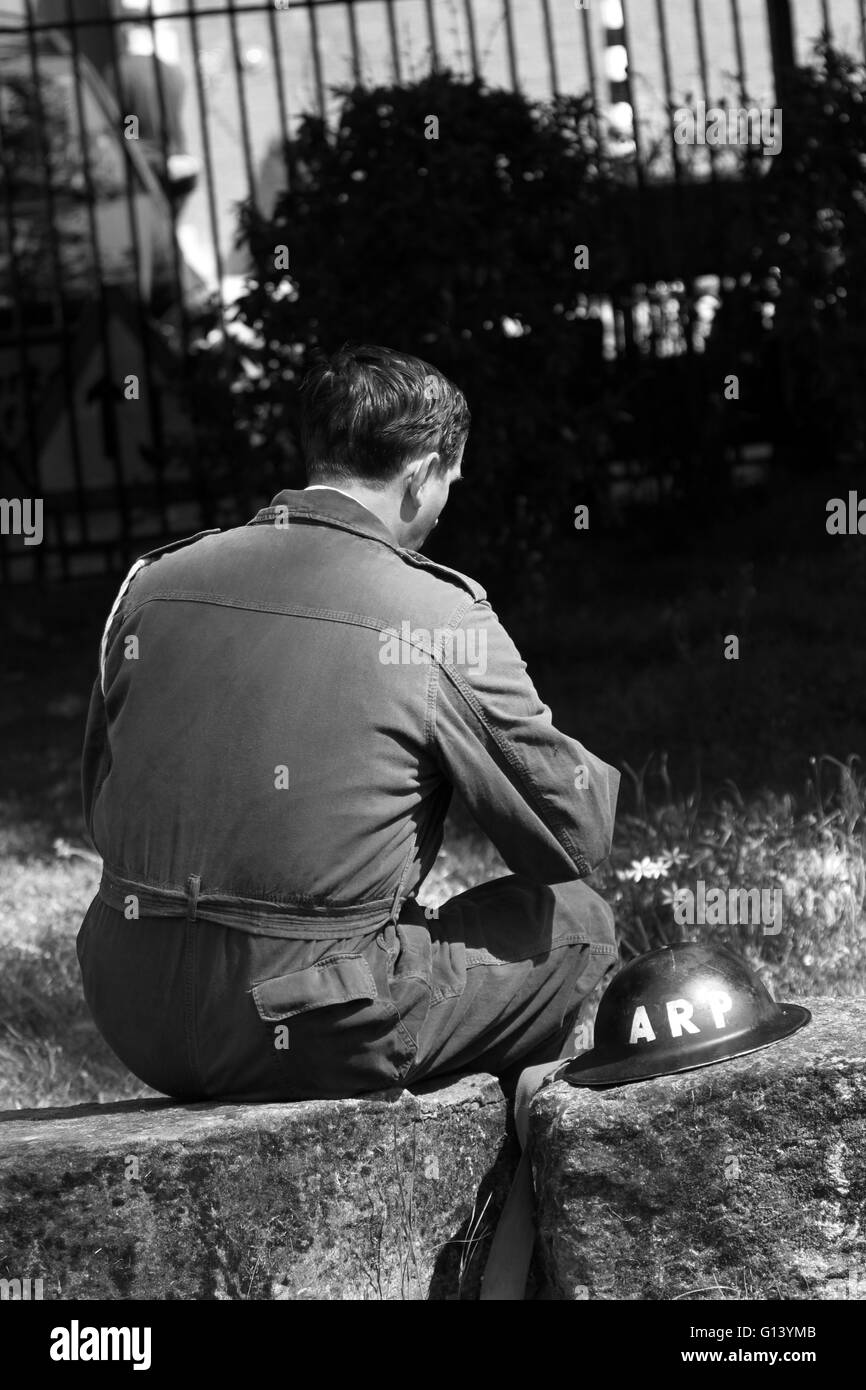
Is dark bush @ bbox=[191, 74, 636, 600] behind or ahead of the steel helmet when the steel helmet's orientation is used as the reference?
behind

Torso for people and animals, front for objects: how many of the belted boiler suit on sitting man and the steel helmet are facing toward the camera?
1

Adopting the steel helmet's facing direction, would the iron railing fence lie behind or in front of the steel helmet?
behind

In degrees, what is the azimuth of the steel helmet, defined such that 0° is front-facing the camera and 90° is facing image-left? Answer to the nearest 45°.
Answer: approximately 0°

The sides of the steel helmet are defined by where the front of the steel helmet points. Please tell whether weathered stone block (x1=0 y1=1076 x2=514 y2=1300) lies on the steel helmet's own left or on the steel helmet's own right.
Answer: on the steel helmet's own right

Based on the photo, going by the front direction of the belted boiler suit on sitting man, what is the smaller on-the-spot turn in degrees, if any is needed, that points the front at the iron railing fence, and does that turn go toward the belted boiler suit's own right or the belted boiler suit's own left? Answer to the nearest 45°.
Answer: approximately 45° to the belted boiler suit's own left

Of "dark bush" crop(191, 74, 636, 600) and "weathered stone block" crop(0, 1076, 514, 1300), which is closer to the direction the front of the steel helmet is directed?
the weathered stone block
